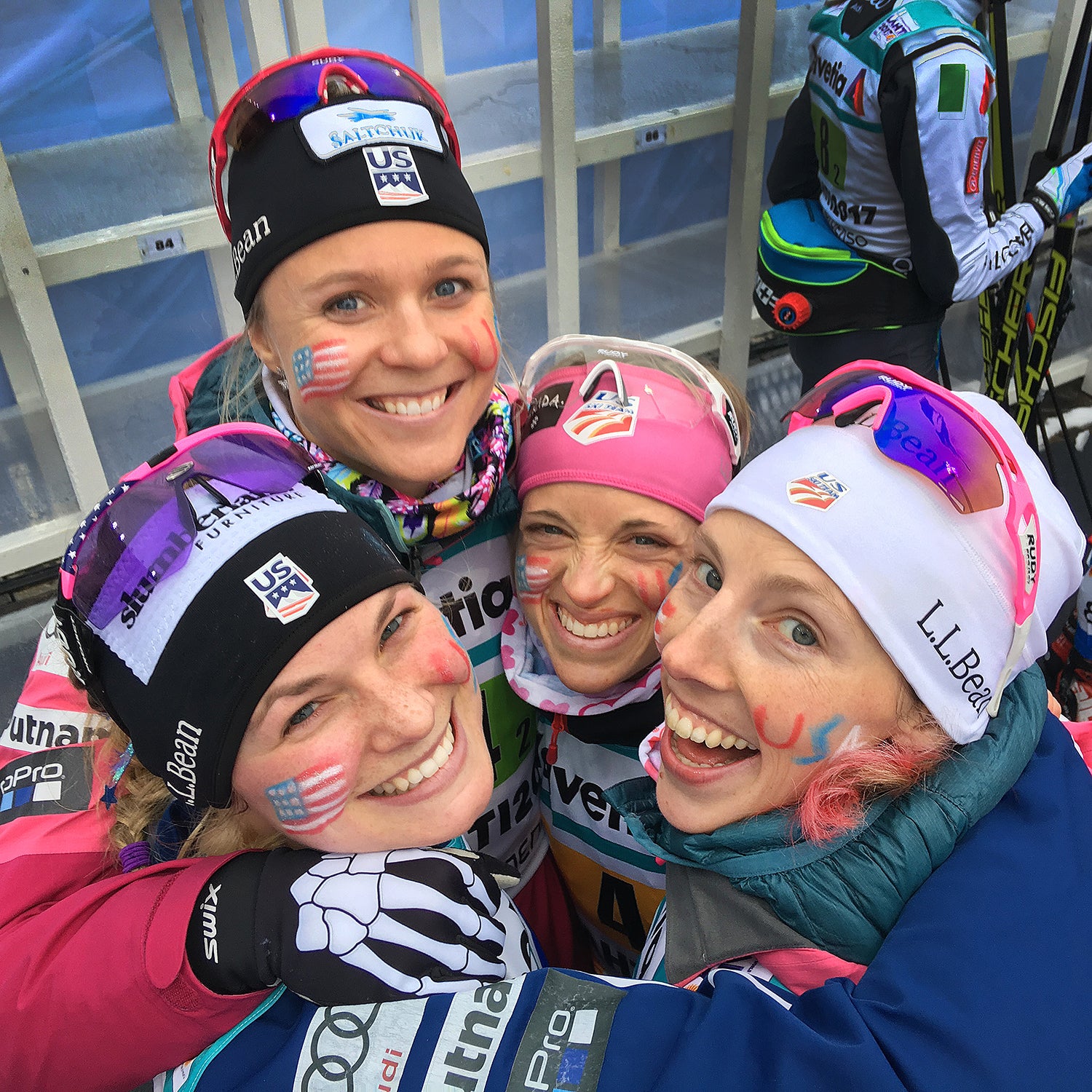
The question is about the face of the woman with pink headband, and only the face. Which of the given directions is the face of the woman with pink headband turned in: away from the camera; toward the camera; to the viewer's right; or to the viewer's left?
toward the camera

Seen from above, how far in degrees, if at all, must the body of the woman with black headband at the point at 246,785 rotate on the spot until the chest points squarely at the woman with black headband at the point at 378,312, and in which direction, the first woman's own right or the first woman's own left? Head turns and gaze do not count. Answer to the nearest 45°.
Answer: approximately 90° to the first woman's own left

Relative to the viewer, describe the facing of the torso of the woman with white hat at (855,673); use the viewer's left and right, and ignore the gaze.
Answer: facing the viewer and to the left of the viewer

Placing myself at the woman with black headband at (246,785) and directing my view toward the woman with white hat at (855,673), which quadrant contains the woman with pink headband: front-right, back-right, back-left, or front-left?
front-left

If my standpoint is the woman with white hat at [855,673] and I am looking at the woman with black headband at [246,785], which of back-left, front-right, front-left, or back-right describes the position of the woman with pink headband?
front-right

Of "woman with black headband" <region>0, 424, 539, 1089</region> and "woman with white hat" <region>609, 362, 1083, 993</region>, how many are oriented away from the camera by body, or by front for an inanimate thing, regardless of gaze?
0

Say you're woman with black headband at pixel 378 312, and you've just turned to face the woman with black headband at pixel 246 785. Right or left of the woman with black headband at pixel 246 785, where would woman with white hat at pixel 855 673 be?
left

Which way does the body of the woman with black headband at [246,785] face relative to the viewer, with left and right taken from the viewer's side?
facing the viewer and to the right of the viewer
